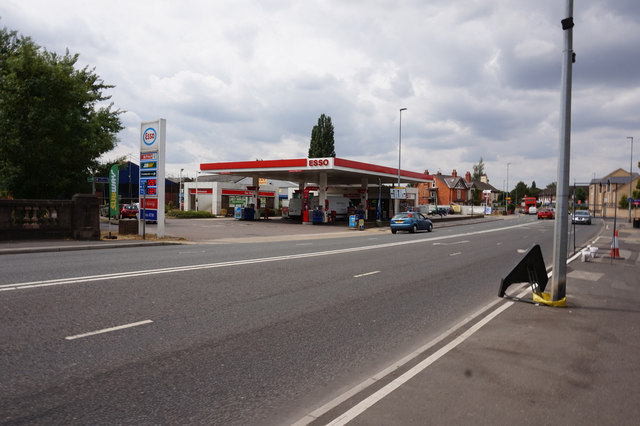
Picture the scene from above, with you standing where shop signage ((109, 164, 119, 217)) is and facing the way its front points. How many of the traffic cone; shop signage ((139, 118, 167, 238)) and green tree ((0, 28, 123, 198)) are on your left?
2

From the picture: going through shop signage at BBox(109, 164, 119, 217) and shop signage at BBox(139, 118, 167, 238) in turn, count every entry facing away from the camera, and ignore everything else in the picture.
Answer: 0

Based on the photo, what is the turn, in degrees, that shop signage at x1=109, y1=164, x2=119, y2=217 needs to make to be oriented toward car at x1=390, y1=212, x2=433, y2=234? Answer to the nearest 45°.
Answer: approximately 135° to its left

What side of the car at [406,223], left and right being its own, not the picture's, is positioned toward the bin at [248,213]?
left

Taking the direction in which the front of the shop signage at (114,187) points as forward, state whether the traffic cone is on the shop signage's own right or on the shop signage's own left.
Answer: on the shop signage's own left

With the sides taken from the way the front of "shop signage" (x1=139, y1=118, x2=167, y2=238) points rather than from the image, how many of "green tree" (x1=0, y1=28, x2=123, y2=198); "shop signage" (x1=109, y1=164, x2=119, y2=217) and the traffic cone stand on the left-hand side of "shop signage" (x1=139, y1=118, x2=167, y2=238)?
1

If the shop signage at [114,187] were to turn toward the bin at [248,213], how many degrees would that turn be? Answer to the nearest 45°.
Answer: approximately 180°

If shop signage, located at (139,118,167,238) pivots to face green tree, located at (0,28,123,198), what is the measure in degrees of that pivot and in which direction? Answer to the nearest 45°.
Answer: approximately 45° to its right

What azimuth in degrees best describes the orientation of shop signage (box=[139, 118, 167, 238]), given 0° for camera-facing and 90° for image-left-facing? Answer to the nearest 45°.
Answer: approximately 45°

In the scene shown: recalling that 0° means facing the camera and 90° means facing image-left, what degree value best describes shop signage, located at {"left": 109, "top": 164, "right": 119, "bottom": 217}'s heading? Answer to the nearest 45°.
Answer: approximately 45°

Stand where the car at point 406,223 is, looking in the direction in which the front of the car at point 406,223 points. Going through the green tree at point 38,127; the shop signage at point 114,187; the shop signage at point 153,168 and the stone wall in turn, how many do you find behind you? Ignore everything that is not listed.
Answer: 4

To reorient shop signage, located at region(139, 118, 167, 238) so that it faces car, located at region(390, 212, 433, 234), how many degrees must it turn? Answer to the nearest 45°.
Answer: approximately 135° to its left

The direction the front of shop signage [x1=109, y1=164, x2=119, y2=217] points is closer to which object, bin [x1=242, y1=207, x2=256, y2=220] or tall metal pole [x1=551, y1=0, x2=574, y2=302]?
the tall metal pole
